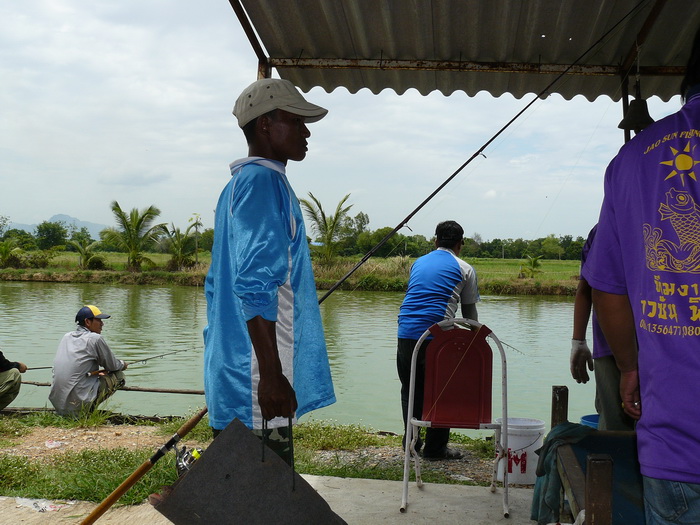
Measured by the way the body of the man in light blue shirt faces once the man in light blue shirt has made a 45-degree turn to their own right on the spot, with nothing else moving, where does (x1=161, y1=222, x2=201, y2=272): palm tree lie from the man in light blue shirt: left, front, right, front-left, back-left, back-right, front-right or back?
back-left

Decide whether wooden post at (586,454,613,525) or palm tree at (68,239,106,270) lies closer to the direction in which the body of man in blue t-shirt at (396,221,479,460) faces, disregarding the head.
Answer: the palm tree

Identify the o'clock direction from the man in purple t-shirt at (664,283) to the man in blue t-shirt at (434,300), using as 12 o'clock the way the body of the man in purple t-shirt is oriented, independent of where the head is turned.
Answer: The man in blue t-shirt is roughly at 11 o'clock from the man in purple t-shirt.

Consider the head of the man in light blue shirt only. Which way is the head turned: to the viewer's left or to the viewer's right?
to the viewer's right

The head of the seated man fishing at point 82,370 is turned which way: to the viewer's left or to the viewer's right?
to the viewer's right

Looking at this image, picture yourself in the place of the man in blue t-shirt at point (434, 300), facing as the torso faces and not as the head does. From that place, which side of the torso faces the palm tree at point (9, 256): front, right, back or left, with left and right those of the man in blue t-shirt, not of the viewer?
left

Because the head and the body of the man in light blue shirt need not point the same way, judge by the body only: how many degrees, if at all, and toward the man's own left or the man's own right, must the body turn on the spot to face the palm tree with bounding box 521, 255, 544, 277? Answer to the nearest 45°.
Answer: approximately 45° to the man's own left

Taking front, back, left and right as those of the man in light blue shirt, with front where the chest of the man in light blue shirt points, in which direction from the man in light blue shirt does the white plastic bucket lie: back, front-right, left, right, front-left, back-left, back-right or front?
front-left

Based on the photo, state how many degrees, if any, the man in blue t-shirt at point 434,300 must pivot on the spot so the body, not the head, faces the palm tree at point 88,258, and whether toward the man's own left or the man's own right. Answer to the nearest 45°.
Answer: approximately 90° to the man's own left

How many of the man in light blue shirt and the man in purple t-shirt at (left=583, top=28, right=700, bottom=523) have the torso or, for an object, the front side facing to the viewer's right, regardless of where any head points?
1

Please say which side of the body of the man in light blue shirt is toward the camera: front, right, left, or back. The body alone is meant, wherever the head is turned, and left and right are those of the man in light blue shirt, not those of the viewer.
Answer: right

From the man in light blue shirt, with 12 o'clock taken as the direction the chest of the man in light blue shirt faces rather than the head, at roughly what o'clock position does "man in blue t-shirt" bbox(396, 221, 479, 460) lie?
The man in blue t-shirt is roughly at 10 o'clock from the man in light blue shirt.

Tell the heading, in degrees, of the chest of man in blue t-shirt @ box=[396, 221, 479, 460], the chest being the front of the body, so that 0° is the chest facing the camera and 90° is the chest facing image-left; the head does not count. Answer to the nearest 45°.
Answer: approximately 225°

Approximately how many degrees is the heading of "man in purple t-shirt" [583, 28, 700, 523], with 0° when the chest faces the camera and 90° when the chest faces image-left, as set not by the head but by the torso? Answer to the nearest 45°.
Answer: approximately 180°

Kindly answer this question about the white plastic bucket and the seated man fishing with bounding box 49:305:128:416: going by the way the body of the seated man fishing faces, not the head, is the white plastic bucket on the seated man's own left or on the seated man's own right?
on the seated man's own right
